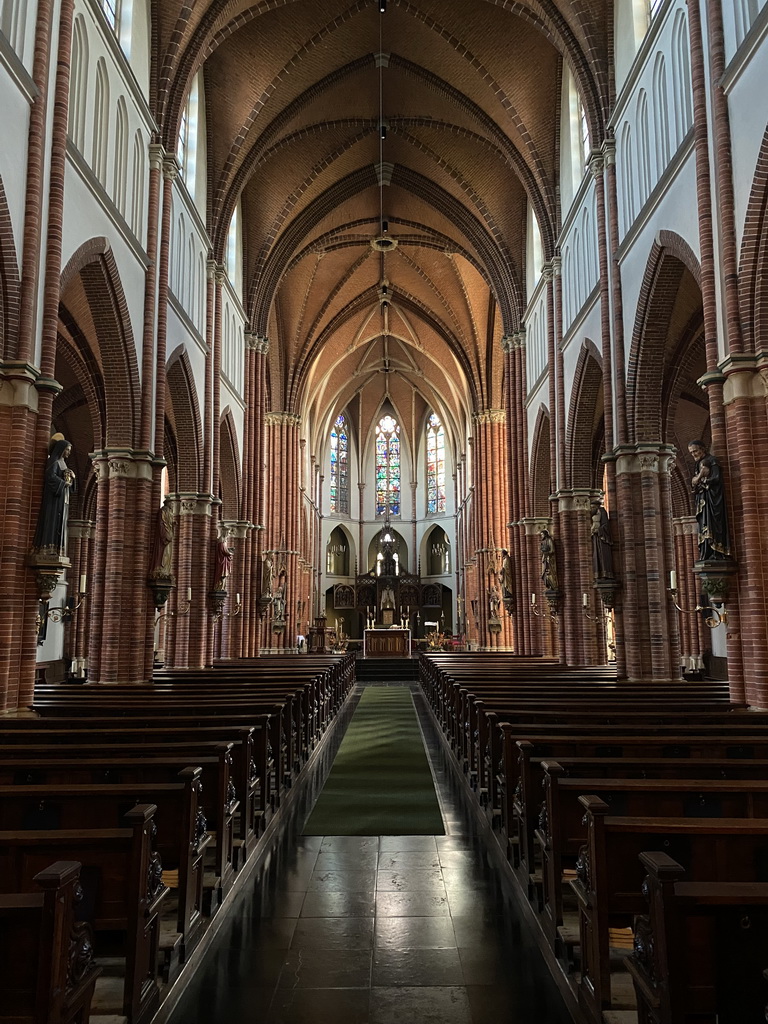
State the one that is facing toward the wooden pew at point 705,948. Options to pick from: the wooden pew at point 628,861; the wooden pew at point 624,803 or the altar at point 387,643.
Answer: the altar

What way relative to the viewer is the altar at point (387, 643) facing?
toward the camera

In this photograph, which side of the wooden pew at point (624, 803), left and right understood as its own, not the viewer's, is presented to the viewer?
back

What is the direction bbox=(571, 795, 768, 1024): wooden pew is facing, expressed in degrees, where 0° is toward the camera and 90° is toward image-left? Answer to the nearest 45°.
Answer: approximately 180°

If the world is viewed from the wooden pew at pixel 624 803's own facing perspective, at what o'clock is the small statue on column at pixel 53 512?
The small statue on column is roughly at 10 o'clock from the wooden pew.

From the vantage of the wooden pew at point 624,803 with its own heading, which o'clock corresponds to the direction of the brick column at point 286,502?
The brick column is roughly at 11 o'clock from the wooden pew.

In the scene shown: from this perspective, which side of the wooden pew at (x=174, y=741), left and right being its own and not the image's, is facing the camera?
back

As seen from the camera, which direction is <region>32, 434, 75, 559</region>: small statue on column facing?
to the viewer's right

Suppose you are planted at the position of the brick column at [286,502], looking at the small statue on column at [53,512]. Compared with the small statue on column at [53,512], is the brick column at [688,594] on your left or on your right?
left

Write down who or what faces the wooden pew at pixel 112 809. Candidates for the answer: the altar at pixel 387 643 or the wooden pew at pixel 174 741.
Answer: the altar

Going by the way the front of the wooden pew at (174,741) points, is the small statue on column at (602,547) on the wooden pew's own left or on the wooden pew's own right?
on the wooden pew's own right

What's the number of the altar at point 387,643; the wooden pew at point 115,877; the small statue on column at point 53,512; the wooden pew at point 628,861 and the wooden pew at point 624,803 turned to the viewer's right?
1

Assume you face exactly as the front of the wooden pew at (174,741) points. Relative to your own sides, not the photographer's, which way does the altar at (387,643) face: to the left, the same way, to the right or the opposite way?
the opposite way

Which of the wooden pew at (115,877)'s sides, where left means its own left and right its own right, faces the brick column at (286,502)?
front

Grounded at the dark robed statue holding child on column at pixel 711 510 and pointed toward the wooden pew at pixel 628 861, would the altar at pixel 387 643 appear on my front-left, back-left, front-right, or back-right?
back-right

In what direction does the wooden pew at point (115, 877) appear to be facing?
away from the camera

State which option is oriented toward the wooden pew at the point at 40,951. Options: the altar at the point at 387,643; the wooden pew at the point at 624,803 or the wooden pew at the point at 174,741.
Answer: the altar

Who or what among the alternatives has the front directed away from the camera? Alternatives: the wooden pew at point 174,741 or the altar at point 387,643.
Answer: the wooden pew

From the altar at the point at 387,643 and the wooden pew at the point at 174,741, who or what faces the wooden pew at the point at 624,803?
the altar
